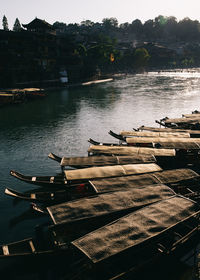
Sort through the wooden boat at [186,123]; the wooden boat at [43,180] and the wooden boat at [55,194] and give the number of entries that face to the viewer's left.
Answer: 3

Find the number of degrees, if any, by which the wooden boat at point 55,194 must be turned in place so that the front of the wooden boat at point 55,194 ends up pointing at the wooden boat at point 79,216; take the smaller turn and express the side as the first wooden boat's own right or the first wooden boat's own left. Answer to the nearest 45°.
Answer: approximately 90° to the first wooden boat's own left

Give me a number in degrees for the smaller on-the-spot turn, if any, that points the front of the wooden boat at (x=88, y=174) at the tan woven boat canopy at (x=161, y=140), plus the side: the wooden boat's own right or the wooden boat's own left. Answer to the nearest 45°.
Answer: approximately 135° to the wooden boat's own right

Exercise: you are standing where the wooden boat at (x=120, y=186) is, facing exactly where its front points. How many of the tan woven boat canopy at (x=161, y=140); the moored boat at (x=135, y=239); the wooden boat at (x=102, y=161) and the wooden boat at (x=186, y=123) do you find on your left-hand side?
1

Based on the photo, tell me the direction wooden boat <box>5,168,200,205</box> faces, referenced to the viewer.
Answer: facing to the left of the viewer

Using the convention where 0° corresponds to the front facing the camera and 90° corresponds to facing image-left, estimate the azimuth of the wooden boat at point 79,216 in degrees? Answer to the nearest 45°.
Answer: approximately 45°

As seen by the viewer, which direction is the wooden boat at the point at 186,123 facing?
to the viewer's left

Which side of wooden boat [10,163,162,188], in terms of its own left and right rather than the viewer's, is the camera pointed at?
left

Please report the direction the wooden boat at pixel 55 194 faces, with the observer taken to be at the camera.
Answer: facing to the left of the viewer
